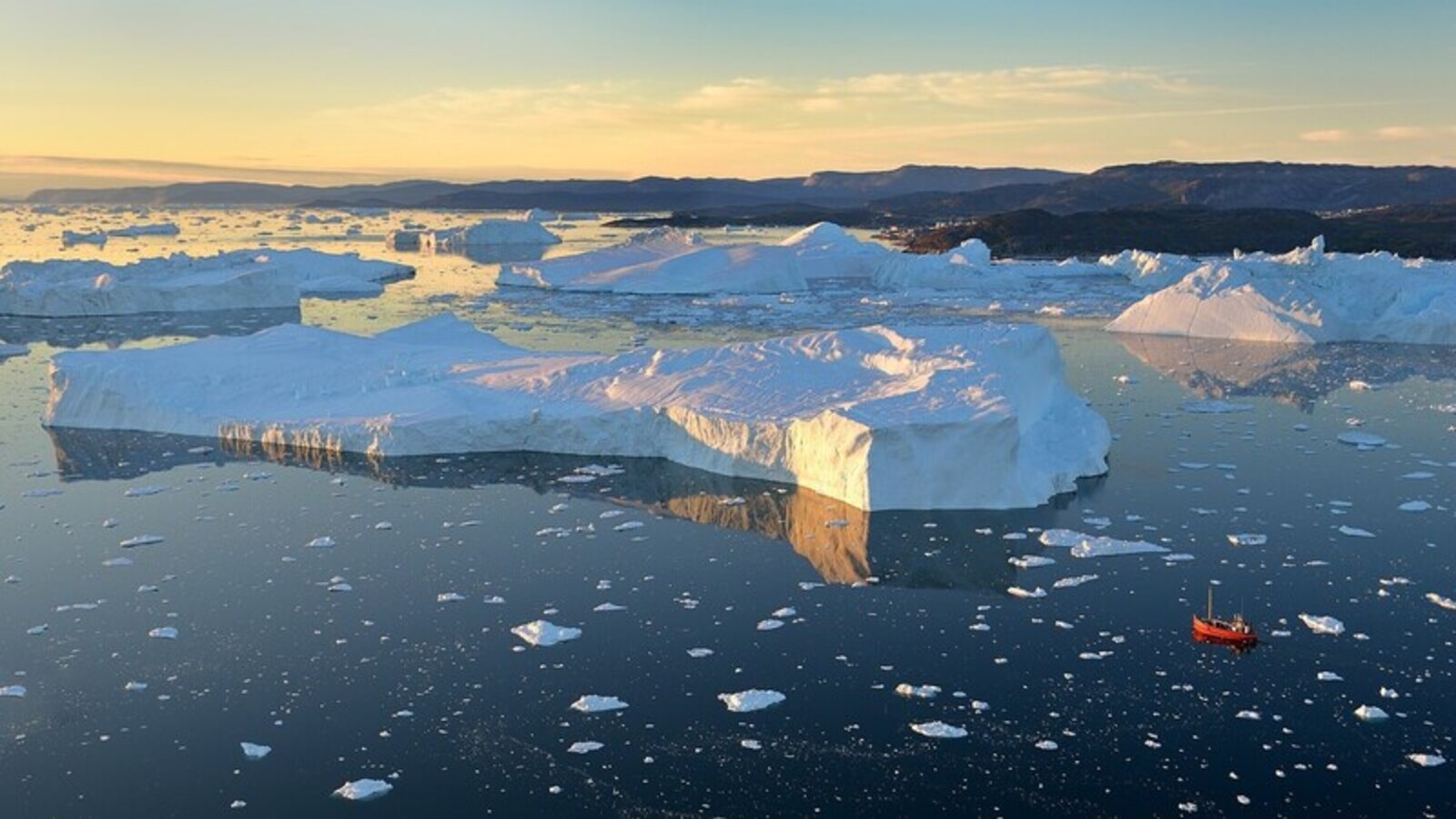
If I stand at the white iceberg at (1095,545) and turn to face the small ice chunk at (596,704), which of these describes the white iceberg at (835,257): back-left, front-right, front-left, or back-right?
back-right

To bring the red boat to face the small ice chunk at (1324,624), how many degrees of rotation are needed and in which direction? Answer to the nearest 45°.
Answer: approximately 135° to its right

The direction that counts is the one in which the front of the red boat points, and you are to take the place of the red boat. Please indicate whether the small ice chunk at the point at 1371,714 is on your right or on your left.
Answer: on your left

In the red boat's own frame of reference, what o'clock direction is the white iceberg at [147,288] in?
The white iceberg is roughly at 1 o'clock from the red boat.

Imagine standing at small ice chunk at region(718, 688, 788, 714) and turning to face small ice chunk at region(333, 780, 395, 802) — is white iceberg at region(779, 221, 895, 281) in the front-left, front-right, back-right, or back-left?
back-right

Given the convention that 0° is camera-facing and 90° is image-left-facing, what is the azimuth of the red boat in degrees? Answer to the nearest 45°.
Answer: approximately 90°

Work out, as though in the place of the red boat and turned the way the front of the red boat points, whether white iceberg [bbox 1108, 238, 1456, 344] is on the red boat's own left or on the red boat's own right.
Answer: on the red boat's own right

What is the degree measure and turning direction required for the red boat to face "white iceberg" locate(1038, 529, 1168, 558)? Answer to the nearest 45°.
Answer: approximately 45° to its right
